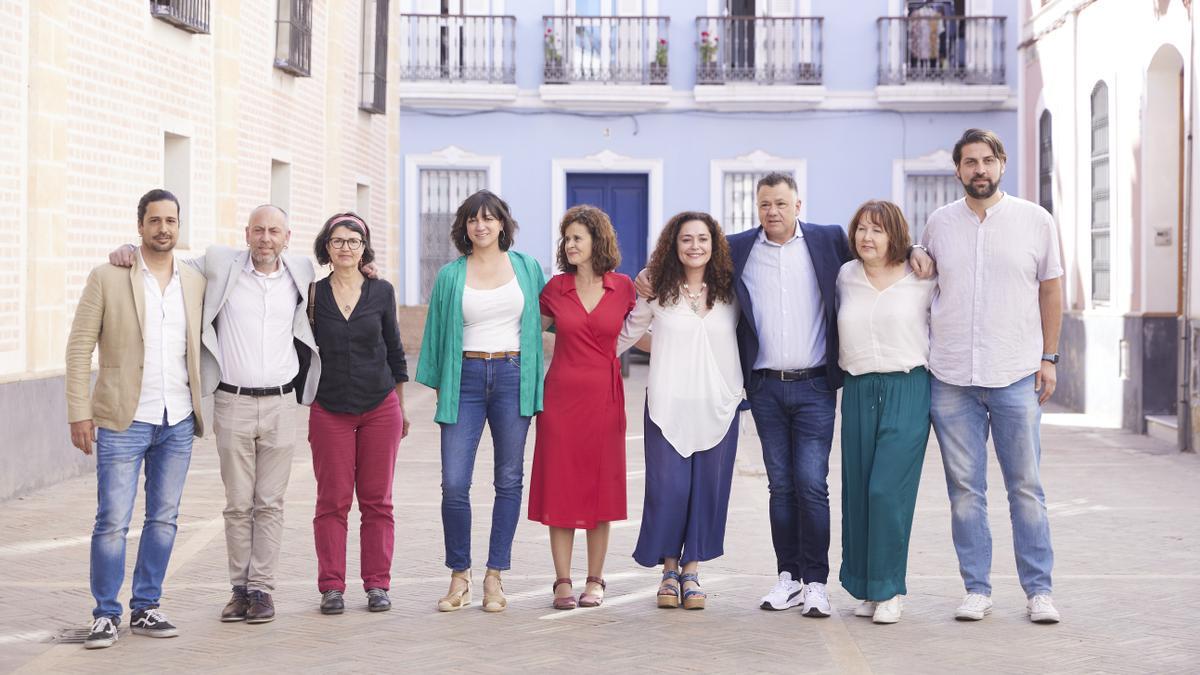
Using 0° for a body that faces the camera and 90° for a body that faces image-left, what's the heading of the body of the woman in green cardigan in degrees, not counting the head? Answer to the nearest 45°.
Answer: approximately 0°

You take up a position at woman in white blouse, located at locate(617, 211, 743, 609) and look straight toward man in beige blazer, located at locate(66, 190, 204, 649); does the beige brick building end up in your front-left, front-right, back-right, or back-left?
front-right

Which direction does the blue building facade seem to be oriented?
toward the camera

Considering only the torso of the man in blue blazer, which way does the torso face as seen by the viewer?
toward the camera

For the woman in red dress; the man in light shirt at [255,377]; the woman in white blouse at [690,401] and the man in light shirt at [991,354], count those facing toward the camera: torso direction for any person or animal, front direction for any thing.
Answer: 4

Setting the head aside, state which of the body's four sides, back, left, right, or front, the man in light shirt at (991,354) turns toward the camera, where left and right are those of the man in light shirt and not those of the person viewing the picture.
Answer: front

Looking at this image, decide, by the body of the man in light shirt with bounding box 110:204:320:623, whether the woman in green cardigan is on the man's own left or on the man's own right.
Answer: on the man's own left

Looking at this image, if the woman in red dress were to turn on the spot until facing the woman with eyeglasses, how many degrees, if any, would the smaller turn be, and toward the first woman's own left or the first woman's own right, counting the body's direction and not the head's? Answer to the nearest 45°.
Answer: approximately 90° to the first woman's own right
